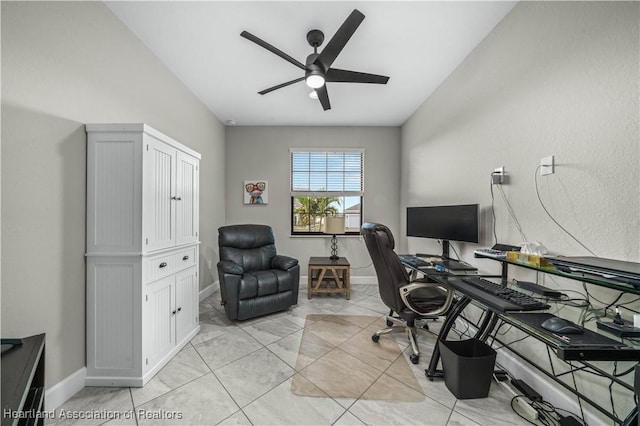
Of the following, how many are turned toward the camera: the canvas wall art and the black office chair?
1

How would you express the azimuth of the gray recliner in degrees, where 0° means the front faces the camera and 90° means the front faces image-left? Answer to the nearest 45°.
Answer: approximately 315°

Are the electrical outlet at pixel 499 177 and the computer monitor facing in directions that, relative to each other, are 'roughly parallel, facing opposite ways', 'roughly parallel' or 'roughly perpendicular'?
roughly parallel

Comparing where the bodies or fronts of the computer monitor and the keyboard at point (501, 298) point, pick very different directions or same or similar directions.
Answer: same or similar directions

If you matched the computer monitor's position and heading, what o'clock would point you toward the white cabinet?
The white cabinet is roughly at 12 o'clock from the computer monitor.

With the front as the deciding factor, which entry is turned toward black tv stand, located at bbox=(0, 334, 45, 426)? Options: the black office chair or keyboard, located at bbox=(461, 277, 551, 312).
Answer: the keyboard

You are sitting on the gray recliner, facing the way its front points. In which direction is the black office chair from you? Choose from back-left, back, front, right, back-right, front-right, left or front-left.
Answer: front

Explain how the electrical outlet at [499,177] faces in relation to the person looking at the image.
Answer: facing the viewer and to the left of the viewer

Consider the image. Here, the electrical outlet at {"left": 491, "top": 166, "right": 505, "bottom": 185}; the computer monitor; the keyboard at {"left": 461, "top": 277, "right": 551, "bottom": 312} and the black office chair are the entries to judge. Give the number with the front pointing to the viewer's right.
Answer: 1

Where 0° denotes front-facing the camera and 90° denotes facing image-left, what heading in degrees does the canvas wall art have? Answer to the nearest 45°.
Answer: approximately 0°

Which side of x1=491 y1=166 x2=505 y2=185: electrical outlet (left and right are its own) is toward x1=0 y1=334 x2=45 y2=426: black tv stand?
front

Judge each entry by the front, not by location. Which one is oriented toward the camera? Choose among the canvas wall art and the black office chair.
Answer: the canvas wall art

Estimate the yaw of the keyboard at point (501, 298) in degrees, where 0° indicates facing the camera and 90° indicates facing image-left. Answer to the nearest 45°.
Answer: approximately 45°

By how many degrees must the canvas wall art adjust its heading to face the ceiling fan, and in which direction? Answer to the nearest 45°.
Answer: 0° — it already faces it

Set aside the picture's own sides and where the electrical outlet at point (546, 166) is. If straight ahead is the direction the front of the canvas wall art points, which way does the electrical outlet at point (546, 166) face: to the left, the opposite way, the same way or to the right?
to the right

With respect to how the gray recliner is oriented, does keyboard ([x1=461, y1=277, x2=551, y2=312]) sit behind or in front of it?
in front

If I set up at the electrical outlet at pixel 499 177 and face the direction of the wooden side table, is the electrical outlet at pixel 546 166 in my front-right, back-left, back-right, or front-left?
back-left

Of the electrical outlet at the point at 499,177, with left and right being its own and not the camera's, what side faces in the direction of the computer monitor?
right

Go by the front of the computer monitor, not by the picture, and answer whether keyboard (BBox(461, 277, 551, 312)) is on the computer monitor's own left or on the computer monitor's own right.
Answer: on the computer monitor's own left
